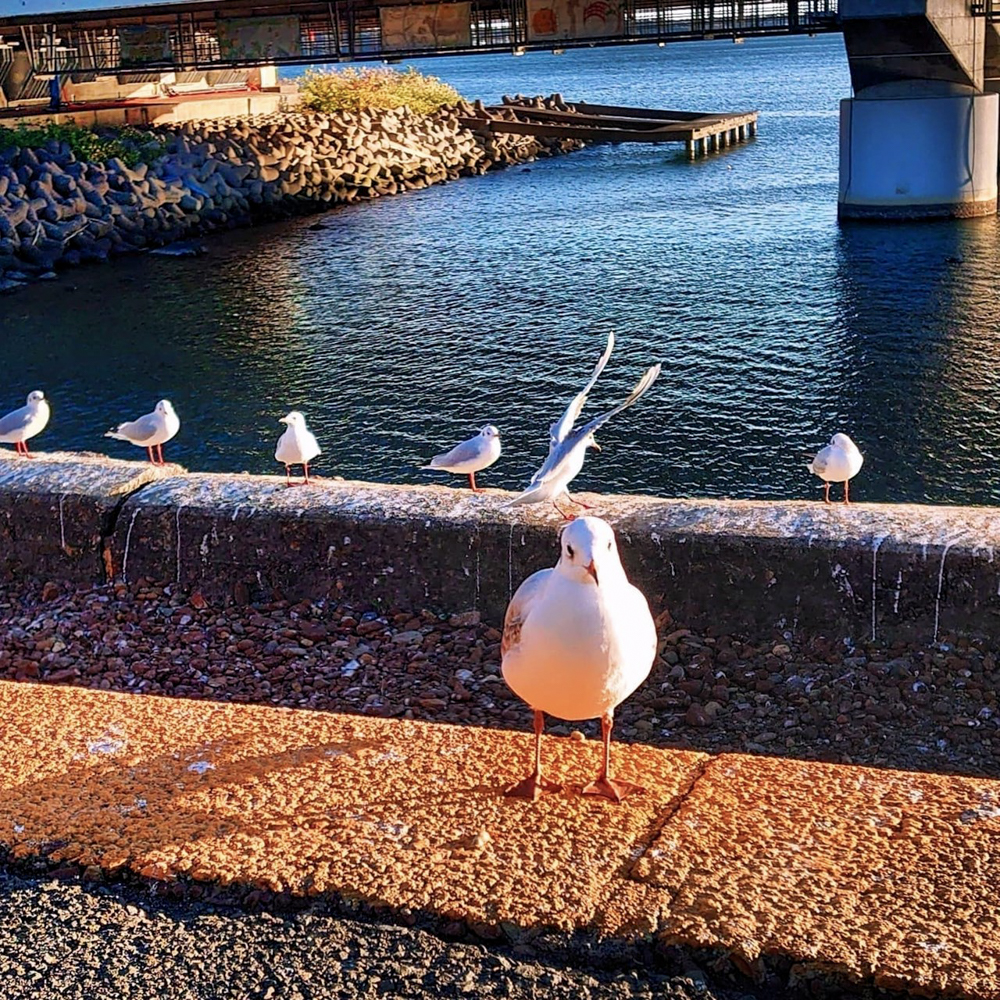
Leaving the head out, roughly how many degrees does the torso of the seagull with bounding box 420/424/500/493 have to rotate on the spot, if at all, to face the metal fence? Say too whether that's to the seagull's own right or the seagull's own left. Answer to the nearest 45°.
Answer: approximately 90° to the seagull's own left

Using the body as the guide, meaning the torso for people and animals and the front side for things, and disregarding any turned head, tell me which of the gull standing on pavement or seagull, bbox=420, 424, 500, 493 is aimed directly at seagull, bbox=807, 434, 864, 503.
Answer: seagull, bbox=420, 424, 500, 493

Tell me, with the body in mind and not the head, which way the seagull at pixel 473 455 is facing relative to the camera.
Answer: to the viewer's right

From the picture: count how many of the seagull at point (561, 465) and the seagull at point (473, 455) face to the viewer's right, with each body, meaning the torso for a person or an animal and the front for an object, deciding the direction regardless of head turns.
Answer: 2

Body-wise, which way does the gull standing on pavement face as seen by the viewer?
toward the camera

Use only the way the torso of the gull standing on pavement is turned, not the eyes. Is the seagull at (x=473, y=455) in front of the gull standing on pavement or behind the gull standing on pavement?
behind

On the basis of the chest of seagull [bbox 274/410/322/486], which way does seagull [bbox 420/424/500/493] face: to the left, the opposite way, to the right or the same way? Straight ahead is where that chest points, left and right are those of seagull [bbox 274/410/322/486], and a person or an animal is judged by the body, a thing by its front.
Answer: to the left

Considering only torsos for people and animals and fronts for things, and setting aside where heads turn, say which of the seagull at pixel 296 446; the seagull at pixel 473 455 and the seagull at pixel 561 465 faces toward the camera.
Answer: the seagull at pixel 296 446

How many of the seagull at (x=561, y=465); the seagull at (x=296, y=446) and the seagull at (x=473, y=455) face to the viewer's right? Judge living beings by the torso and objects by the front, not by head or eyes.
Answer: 2

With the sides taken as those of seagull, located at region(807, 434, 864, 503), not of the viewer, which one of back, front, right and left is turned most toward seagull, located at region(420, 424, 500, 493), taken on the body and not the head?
right

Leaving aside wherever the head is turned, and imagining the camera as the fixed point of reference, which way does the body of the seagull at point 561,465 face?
to the viewer's right

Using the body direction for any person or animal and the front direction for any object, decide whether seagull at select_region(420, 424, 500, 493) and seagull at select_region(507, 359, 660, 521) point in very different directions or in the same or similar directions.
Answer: same or similar directions

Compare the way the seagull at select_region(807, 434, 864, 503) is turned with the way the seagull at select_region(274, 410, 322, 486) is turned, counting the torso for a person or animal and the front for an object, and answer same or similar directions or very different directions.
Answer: same or similar directions

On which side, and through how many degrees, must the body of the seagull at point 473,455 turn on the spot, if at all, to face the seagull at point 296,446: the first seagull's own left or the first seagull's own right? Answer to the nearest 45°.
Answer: approximately 180°

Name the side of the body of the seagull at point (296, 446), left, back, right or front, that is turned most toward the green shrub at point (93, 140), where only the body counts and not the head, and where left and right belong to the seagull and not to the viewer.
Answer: back
